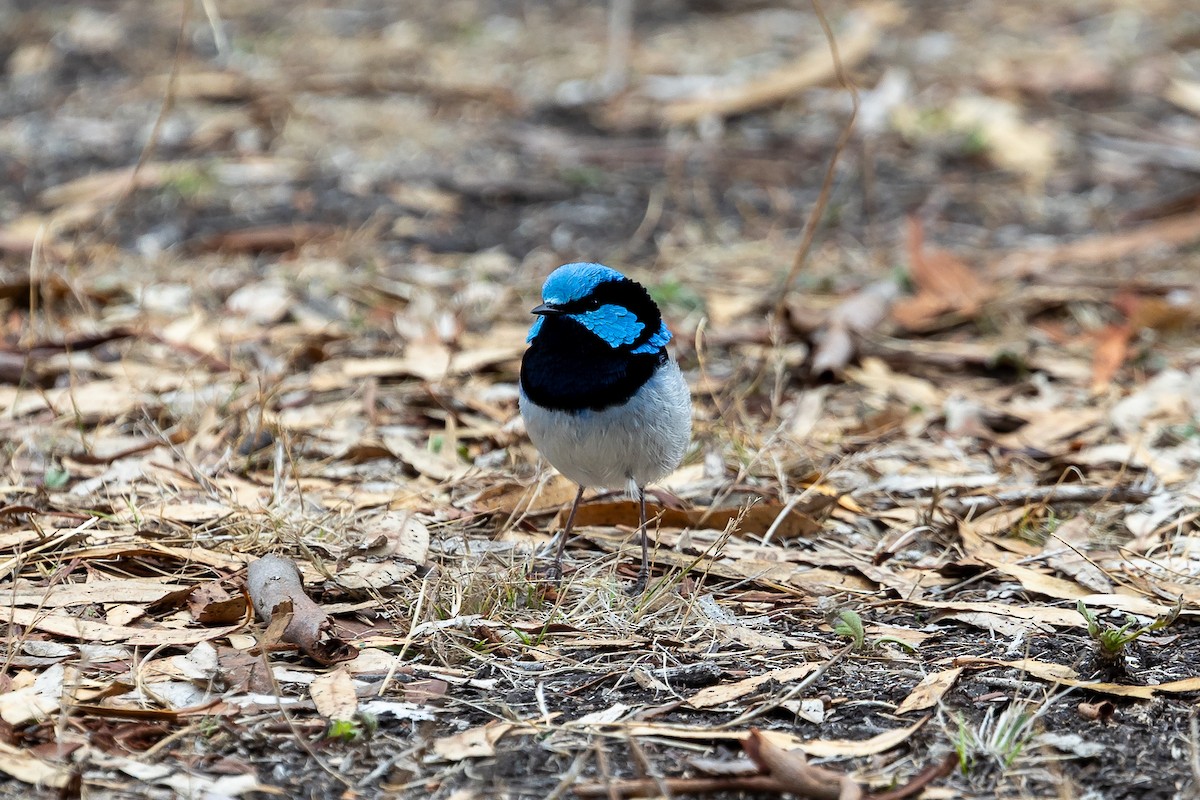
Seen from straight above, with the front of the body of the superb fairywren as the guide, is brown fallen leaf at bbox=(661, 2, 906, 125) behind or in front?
behind

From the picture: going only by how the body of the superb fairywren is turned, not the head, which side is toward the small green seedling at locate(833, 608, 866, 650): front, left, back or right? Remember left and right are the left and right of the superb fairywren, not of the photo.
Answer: left

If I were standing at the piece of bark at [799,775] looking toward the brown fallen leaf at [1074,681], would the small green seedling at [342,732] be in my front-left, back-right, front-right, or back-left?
back-left

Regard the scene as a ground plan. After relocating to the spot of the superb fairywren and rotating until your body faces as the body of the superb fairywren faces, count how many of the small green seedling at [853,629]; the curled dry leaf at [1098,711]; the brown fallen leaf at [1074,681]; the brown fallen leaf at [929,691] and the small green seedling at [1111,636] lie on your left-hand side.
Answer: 5

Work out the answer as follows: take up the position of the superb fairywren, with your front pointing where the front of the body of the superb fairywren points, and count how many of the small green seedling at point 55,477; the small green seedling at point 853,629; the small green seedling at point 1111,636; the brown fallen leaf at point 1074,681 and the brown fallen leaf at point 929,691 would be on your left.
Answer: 4

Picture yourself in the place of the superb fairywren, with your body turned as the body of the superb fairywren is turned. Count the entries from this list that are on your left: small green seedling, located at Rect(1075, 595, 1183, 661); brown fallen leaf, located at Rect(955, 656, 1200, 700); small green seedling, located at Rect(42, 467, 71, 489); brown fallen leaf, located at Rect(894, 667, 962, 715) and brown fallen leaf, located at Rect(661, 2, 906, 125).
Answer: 3

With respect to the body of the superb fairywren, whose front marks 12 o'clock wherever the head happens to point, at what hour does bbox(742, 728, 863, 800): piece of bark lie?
The piece of bark is roughly at 10 o'clock from the superb fairywren.

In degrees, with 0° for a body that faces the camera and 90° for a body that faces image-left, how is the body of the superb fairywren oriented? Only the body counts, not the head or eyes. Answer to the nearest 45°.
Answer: approximately 45°

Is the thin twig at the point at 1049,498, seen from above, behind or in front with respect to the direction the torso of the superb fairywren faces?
behind

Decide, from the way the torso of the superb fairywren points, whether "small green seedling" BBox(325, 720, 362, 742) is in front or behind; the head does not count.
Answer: in front

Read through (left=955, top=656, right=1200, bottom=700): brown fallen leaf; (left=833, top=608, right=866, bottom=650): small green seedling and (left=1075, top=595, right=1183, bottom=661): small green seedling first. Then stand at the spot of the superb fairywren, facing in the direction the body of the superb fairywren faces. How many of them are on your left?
3
